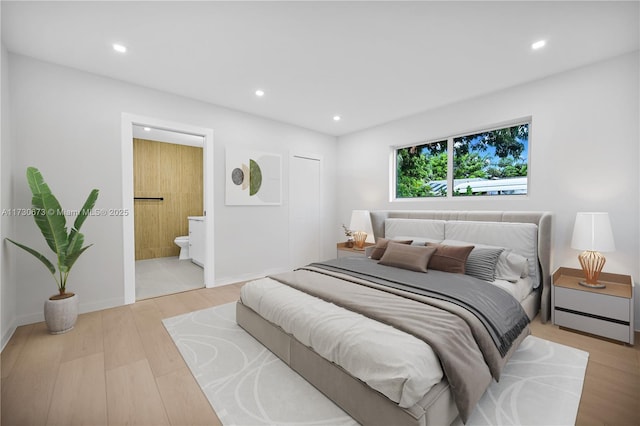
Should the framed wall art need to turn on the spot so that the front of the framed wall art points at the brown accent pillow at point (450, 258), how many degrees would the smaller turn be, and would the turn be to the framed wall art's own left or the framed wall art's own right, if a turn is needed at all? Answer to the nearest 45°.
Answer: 0° — it already faces it

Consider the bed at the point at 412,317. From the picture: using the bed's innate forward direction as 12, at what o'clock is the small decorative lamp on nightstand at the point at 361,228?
The small decorative lamp on nightstand is roughly at 4 o'clock from the bed.

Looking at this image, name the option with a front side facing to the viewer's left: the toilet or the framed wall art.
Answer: the toilet

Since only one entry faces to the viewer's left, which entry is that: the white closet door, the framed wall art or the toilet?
the toilet

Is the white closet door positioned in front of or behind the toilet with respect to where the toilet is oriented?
behind

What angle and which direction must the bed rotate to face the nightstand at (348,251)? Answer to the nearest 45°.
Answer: approximately 135° to its right

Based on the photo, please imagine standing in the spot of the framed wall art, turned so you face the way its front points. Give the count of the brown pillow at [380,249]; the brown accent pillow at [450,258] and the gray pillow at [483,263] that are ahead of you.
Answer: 3

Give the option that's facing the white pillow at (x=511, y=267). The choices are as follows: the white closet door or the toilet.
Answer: the white closet door

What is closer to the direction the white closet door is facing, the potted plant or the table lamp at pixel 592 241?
the table lamp

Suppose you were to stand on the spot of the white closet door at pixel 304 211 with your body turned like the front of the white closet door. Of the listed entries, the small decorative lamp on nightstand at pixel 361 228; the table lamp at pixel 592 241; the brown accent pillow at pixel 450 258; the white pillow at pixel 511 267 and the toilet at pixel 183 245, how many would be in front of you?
4
